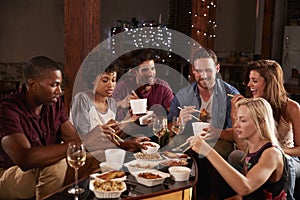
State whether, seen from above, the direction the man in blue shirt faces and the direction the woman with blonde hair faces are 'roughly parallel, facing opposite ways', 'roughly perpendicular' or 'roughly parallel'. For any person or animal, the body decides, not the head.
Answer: roughly perpendicular

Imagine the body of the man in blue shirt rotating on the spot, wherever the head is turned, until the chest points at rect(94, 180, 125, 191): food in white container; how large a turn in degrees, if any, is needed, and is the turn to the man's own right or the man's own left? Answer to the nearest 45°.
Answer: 0° — they already face it

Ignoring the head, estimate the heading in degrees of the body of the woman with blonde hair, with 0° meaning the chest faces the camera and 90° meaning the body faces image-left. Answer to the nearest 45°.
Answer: approximately 90°

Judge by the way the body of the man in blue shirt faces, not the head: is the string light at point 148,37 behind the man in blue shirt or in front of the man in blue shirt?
behind

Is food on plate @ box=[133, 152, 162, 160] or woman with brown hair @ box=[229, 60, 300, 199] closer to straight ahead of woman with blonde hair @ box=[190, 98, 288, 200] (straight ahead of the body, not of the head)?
the food on plate

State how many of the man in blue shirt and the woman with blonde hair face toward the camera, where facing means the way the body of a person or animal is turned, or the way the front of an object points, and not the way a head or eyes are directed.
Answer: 1
